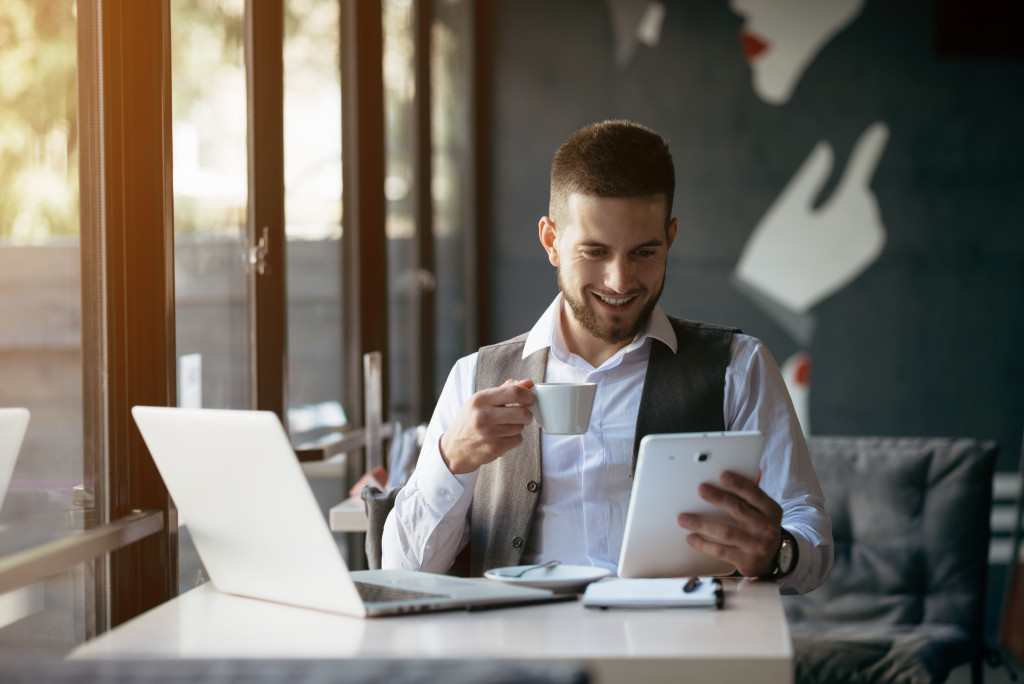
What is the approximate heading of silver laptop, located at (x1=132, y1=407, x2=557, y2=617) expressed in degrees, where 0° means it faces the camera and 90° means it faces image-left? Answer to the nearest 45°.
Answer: approximately 225°

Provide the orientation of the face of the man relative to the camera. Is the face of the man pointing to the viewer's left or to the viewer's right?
to the viewer's right

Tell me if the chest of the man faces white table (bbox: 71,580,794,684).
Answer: yes

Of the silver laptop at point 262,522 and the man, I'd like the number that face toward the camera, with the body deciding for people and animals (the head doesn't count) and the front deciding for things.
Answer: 1

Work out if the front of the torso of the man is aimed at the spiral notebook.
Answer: yes

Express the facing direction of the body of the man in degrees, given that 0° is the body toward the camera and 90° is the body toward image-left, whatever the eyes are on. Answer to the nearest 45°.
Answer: approximately 0°

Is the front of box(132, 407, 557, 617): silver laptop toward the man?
yes

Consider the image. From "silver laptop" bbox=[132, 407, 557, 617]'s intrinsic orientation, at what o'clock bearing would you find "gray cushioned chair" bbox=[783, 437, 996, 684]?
The gray cushioned chair is roughly at 12 o'clock from the silver laptop.
